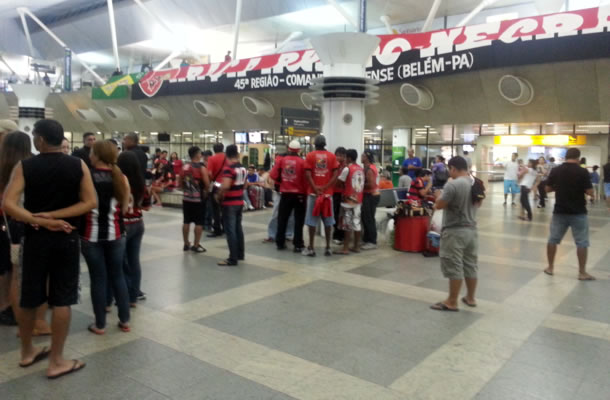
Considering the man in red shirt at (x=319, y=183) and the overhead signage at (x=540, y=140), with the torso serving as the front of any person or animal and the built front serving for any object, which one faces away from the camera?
the man in red shirt

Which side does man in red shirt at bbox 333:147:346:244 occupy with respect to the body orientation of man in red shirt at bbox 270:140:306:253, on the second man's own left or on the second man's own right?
on the second man's own right

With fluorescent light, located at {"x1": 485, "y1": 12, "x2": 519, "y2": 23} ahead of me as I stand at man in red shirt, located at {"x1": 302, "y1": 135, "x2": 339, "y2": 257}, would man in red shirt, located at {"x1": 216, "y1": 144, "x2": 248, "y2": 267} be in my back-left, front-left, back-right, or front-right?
back-left

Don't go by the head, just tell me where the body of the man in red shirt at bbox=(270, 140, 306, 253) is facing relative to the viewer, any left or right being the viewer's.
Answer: facing away from the viewer

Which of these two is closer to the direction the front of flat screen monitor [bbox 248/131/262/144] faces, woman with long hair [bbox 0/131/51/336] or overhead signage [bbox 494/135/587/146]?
the woman with long hair

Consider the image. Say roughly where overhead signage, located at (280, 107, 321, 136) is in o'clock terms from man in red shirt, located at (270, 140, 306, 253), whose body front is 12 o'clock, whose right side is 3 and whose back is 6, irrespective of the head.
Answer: The overhead signage is roughly at 12 o'clock from the man in red shirt.

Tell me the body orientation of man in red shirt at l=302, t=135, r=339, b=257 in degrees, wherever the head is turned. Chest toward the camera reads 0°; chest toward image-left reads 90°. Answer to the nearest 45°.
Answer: approximately 180°

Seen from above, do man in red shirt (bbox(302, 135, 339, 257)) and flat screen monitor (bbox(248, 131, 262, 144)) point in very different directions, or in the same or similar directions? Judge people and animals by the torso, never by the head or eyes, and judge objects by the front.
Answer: very different directions
